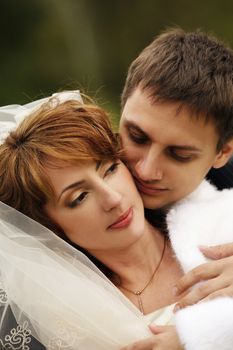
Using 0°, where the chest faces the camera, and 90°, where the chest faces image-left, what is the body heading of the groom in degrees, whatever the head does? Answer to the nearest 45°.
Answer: approximately 45°
